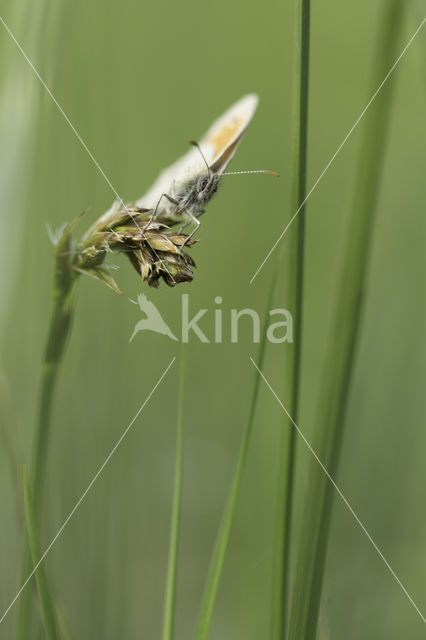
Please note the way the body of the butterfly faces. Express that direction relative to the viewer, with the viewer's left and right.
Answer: facing the viewer and to the right of the viewer
